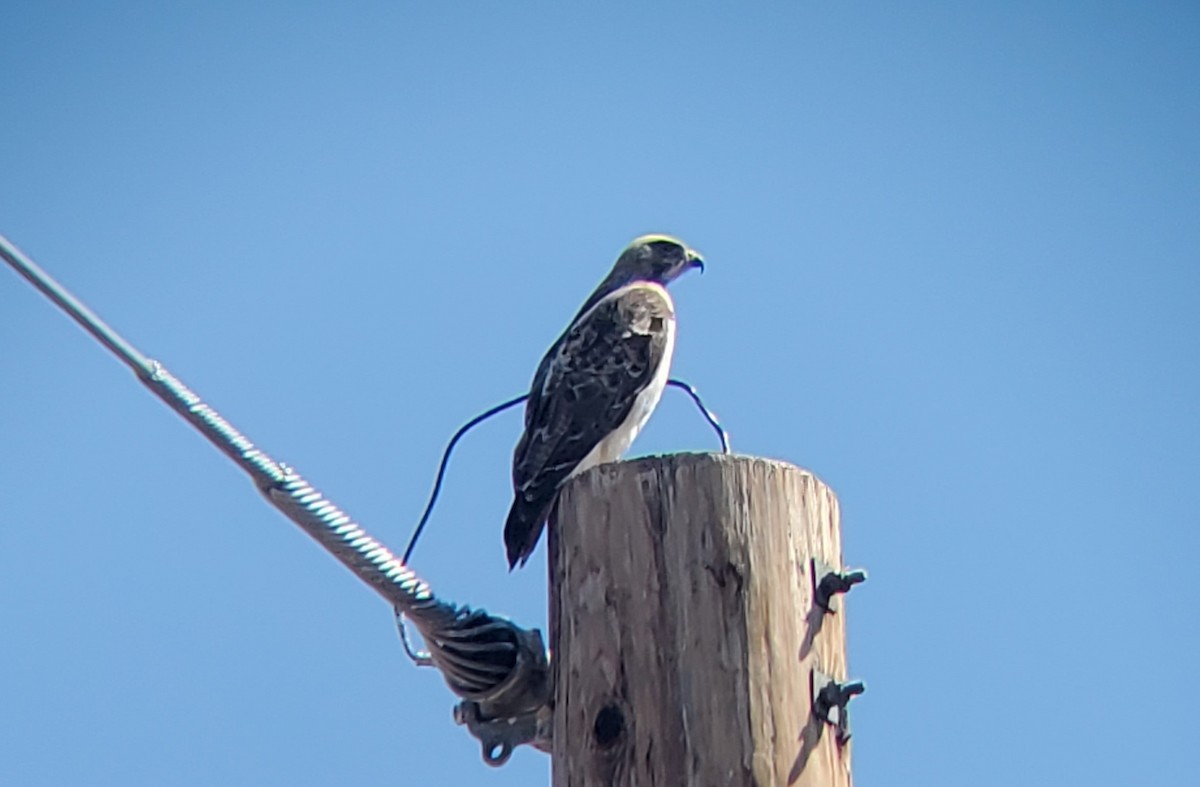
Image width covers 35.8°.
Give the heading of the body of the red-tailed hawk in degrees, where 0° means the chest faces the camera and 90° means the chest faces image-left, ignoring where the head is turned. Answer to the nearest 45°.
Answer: approximately 270°
